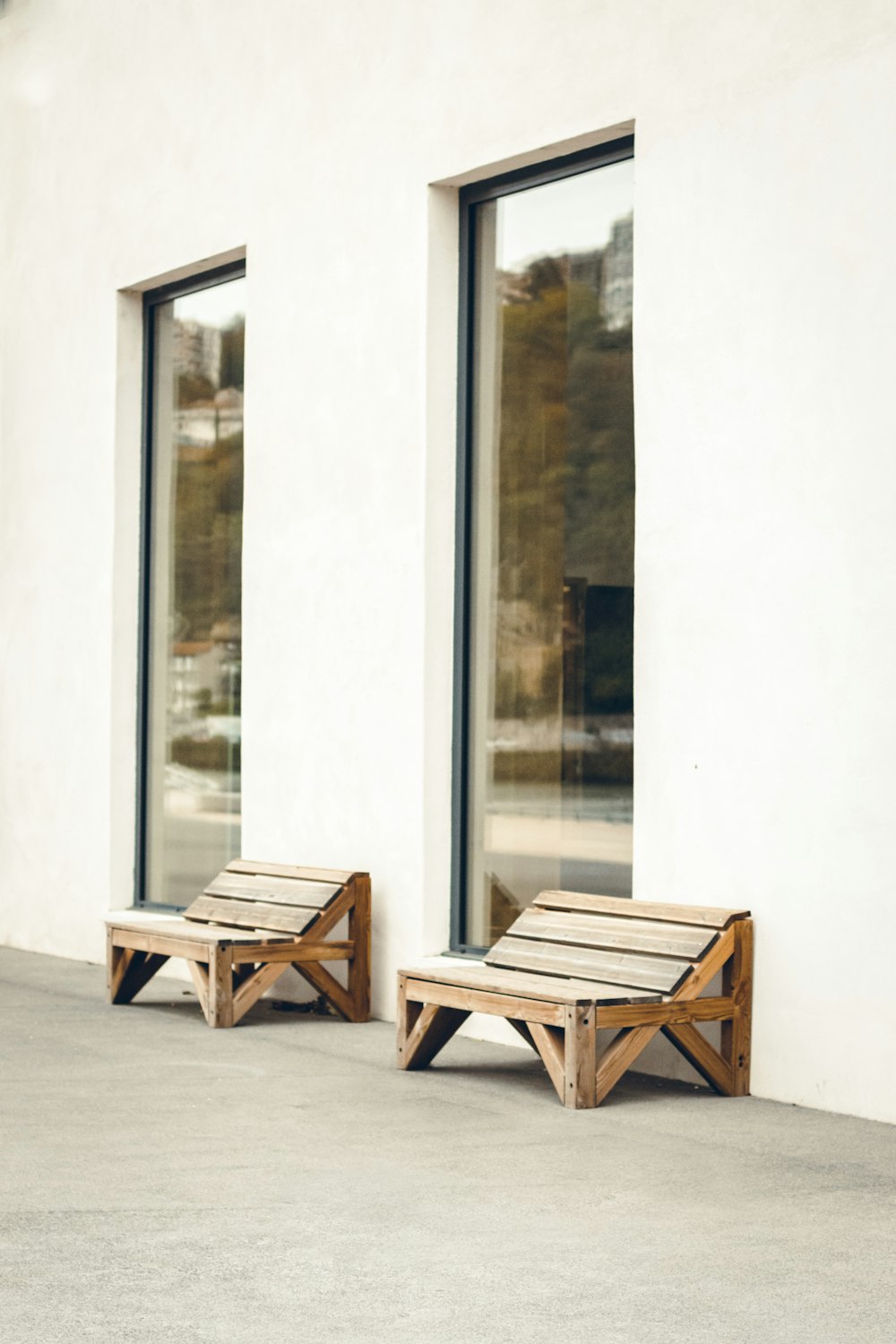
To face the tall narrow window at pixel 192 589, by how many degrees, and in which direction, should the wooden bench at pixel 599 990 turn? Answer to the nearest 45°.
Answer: approximately 90° to its right

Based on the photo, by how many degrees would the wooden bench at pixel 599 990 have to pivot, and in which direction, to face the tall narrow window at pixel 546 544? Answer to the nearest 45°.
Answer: approximately 135° to its right

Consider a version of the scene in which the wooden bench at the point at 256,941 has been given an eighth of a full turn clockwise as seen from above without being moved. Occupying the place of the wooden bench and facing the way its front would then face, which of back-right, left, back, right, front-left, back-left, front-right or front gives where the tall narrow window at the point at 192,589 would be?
right

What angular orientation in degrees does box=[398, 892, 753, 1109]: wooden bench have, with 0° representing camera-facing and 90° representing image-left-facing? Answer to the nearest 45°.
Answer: approximately 45°

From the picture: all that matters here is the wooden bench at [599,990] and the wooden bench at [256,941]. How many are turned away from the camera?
0

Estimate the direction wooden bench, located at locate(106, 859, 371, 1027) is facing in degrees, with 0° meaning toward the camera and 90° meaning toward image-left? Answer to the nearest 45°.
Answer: approximately 45°

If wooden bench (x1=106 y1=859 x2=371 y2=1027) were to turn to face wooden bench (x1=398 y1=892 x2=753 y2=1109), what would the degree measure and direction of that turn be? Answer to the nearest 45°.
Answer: approximately 90° to its left

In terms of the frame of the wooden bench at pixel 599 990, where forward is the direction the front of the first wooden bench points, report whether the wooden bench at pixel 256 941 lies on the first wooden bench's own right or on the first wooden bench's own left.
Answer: on the first wooden bench's own right
